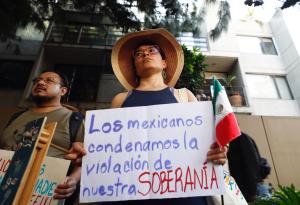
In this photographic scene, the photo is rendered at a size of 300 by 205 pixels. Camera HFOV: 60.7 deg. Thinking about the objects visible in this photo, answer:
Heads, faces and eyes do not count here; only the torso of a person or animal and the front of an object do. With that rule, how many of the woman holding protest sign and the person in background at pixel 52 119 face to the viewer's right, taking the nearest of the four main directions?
0

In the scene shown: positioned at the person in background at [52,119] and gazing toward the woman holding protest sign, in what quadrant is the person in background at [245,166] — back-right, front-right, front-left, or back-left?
front-left

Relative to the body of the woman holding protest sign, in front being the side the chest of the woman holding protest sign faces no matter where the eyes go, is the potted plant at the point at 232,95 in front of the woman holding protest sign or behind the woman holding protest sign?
behind

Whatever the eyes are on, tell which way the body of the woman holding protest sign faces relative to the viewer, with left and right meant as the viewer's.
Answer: facing the viewer

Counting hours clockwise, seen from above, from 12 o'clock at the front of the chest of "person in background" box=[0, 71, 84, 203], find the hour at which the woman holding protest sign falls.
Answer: The woman holding protest sign is roughly at 9 o'clock from the person in background.

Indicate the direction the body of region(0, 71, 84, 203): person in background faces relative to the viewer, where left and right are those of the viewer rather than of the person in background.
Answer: facing the viewer and to the left of the viewer

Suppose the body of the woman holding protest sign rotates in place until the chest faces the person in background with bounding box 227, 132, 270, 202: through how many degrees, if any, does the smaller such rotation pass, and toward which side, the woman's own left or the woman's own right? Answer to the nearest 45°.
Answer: approximately 135° to the woman's own left

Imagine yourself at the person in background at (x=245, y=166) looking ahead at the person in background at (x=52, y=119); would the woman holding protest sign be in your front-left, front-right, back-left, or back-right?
front-left

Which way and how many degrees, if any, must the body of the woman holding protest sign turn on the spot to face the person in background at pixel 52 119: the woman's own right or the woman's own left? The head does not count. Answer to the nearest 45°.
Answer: approximately 90° to the woman's own right

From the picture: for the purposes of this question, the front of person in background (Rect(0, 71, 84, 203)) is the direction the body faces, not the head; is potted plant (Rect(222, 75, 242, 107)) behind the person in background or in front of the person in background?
behind

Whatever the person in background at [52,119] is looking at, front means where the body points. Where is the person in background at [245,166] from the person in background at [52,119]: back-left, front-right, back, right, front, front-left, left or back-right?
back-left
